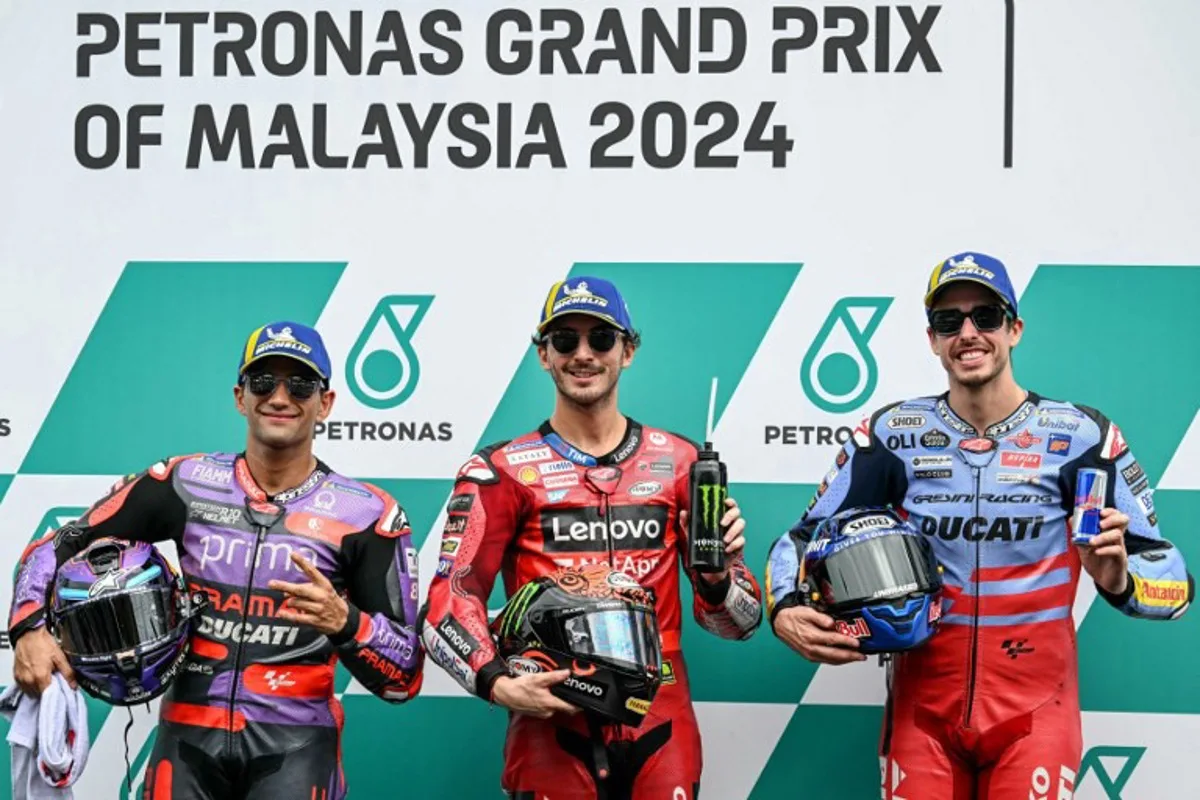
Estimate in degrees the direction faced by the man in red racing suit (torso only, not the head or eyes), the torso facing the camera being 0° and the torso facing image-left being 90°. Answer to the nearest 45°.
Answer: approximately 0°

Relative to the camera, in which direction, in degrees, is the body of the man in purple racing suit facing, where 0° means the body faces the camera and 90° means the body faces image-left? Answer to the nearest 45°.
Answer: approximately 0°

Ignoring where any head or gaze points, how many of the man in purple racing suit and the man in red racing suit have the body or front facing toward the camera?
2

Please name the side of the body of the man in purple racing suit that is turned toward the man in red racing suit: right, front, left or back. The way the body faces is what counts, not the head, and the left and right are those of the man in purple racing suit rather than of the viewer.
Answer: left

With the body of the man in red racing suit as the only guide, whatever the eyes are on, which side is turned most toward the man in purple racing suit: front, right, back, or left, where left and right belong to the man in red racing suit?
right
